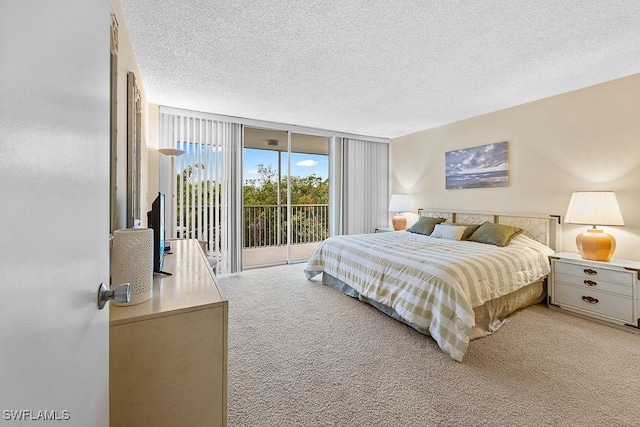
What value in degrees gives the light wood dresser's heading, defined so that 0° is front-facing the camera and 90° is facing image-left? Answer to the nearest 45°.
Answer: approximately 270°

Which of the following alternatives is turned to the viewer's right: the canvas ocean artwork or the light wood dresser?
the light wood dresser

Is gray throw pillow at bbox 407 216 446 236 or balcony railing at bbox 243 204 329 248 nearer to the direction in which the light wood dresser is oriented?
the gray throw pillow

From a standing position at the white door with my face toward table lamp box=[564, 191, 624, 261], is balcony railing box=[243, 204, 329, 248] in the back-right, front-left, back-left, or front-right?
front-left

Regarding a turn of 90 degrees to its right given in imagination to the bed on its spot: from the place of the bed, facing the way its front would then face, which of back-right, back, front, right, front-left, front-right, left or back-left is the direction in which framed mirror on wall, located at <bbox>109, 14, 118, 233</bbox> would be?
left

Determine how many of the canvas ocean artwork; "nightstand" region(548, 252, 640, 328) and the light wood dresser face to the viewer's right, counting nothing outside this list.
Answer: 1

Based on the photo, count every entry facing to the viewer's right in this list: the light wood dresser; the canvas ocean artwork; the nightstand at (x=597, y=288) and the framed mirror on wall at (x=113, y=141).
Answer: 2

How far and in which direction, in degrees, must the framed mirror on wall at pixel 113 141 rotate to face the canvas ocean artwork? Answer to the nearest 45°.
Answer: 0° — it already faces it

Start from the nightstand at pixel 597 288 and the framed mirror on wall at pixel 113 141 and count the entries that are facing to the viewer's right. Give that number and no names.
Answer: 1

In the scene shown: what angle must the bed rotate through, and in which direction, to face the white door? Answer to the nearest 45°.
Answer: approximately 45° to its left

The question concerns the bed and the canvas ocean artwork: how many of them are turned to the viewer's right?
0

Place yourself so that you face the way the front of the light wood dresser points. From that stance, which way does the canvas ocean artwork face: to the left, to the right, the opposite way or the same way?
the opposite way

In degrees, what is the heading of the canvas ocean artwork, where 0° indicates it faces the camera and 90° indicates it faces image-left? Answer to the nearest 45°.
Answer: approximately 45°

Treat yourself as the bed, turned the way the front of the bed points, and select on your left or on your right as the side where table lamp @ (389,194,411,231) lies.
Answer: on your right

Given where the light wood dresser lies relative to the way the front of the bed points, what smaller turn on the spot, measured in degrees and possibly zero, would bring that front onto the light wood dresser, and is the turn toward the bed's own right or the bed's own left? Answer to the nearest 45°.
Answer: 0° — it already faces it

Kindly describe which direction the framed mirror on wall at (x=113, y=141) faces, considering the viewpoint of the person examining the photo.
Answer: facing to the right of the viewer

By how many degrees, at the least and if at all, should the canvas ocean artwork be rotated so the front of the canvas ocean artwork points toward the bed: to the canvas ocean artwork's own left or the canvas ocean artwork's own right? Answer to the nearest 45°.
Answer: approximately 45° to the canvas ocean artwork's own left

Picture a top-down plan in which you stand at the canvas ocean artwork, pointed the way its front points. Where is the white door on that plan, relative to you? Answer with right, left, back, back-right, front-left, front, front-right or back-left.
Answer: front-left
